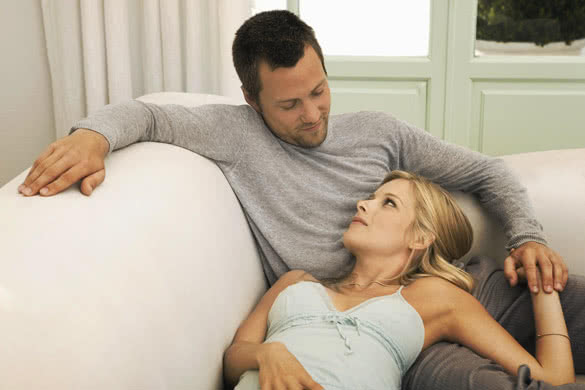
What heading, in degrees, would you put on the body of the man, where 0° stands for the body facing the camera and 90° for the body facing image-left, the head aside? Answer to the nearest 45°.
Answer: approximately 0°

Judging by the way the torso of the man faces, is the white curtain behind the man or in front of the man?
behind
